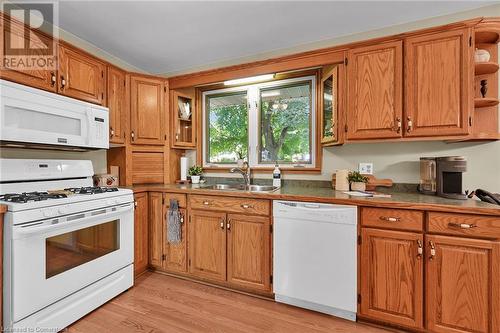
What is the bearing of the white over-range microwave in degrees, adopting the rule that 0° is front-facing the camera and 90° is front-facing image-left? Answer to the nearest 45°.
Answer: approximately 315°

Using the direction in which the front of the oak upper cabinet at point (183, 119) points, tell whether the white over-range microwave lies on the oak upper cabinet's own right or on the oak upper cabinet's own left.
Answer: on the oak upper cabinet's own right

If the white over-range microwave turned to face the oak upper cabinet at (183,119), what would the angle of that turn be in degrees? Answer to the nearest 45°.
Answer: approximately 45° to its left

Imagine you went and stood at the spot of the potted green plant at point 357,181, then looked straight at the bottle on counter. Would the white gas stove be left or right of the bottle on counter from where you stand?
left
